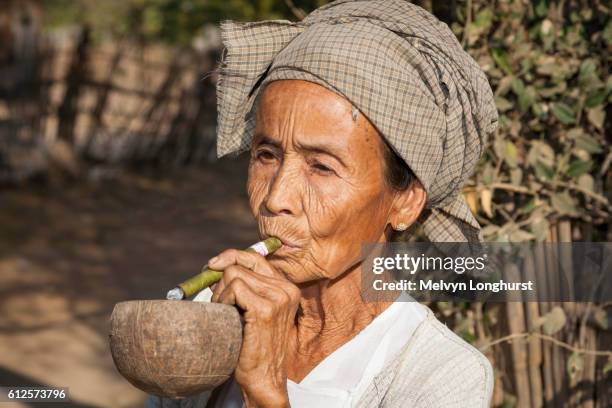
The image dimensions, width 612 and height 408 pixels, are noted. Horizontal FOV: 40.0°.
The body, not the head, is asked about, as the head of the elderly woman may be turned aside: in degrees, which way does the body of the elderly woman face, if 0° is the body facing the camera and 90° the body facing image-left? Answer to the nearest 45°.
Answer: approximately 45°
